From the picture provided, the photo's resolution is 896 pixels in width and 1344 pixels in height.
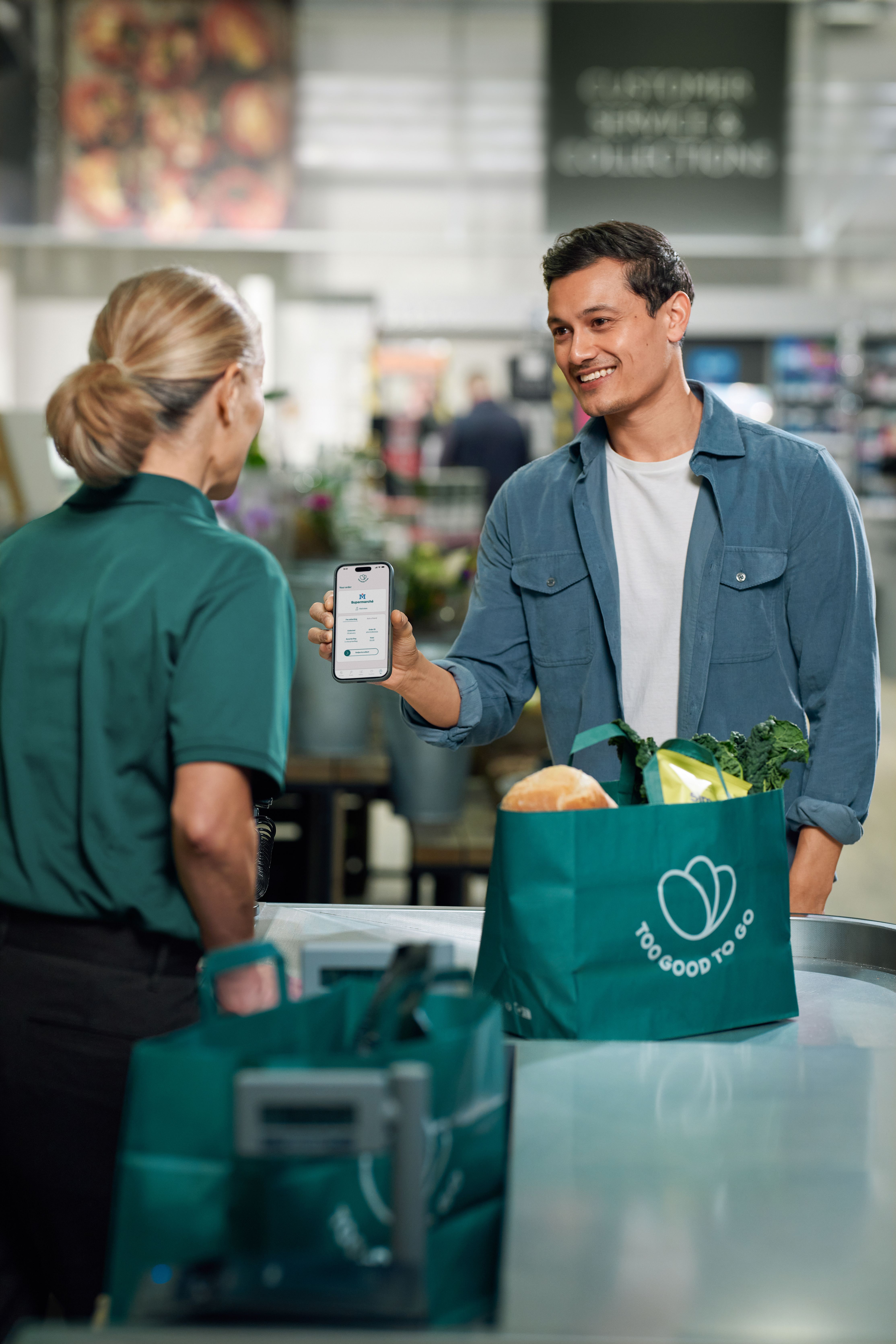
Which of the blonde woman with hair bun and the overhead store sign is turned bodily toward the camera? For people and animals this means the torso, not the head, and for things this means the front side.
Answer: the overhead store sign

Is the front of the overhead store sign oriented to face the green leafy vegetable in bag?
yes

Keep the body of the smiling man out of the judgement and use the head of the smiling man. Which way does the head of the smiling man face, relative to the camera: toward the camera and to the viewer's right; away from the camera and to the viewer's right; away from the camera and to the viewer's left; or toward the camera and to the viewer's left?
toward the camera and to the viewer's left

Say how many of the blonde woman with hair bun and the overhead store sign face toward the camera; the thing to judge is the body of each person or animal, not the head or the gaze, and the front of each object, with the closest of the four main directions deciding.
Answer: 1

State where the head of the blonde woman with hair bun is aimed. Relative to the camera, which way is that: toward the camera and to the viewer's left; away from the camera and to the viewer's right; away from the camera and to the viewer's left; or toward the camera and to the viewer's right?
away from the camera and to the viewer's right

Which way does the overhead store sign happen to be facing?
toward the camera

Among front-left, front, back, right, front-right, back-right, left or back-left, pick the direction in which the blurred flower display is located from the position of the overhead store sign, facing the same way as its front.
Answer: front

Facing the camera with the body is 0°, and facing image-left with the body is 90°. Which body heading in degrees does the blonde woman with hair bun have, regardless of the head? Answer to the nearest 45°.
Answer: approximately 225°

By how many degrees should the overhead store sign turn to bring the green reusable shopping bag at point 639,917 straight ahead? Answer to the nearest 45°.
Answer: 0° — it already faces it

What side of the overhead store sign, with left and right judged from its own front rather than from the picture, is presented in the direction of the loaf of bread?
front
